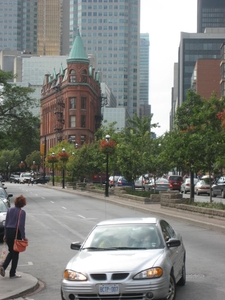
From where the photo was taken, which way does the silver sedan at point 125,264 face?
toward the camera

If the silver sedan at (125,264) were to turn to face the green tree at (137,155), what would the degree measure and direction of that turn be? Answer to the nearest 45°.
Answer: approximately 180°

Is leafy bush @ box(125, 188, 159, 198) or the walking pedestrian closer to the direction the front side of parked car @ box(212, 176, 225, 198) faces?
the leafy bush

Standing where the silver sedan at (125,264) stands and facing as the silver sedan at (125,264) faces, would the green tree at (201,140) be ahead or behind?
behind

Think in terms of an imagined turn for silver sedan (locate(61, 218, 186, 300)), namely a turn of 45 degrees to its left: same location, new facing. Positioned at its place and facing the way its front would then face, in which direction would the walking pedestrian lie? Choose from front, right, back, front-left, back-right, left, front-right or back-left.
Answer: back

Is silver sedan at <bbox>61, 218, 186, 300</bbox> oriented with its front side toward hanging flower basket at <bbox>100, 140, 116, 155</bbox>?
no

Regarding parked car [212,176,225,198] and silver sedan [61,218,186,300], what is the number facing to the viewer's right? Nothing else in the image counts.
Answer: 0

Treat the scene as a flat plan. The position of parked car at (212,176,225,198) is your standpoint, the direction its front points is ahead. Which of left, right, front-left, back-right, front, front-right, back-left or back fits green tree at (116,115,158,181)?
front

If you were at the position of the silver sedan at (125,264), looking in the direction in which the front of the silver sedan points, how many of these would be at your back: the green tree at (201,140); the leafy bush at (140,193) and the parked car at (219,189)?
3
